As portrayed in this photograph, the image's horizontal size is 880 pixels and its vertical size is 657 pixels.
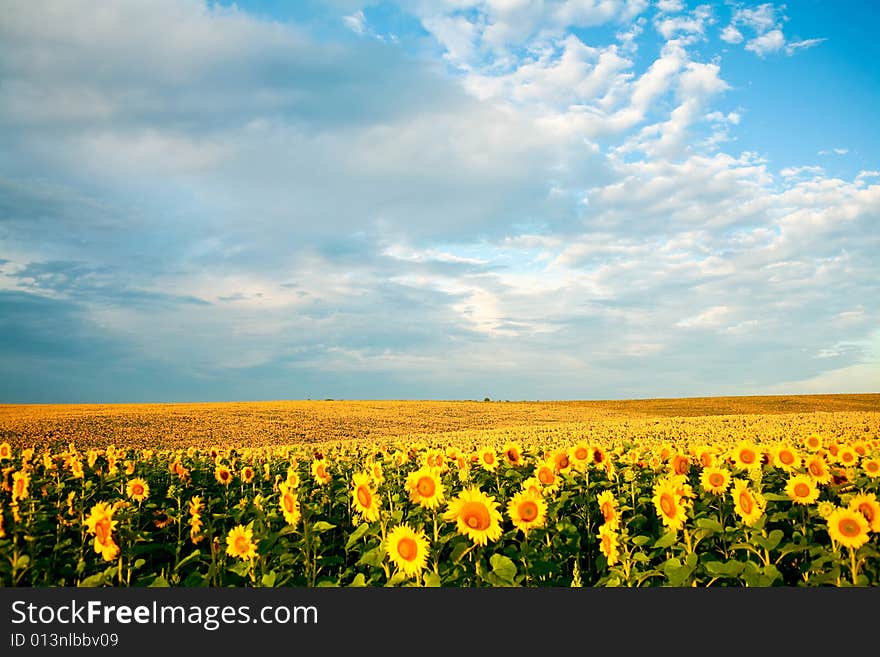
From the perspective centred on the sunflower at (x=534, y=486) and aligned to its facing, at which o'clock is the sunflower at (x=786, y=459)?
the sunflower at (x=786, y=459) is roughly at 8 o'clock from the sunflower at (x=534, y=486).

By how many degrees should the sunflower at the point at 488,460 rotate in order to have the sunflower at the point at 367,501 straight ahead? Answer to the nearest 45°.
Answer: approximately 45° to its right

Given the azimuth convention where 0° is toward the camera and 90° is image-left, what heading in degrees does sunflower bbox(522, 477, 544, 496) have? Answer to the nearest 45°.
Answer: approximately 0°

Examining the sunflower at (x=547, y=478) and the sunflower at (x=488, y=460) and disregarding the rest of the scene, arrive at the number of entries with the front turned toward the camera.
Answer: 2

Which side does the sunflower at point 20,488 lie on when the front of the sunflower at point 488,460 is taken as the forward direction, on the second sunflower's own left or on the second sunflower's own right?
on the second sunflower's own right

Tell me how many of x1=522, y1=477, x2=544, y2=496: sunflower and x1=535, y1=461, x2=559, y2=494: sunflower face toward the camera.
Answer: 2

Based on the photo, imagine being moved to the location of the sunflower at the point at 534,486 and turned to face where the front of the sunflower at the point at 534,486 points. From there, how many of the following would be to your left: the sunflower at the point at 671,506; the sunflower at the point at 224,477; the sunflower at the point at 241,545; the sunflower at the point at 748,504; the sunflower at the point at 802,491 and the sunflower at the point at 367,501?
3
